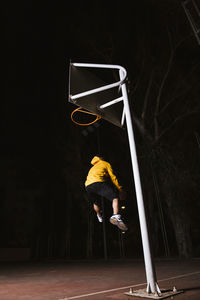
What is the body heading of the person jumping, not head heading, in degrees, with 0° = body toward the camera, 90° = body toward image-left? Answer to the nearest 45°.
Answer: approximately 225°
